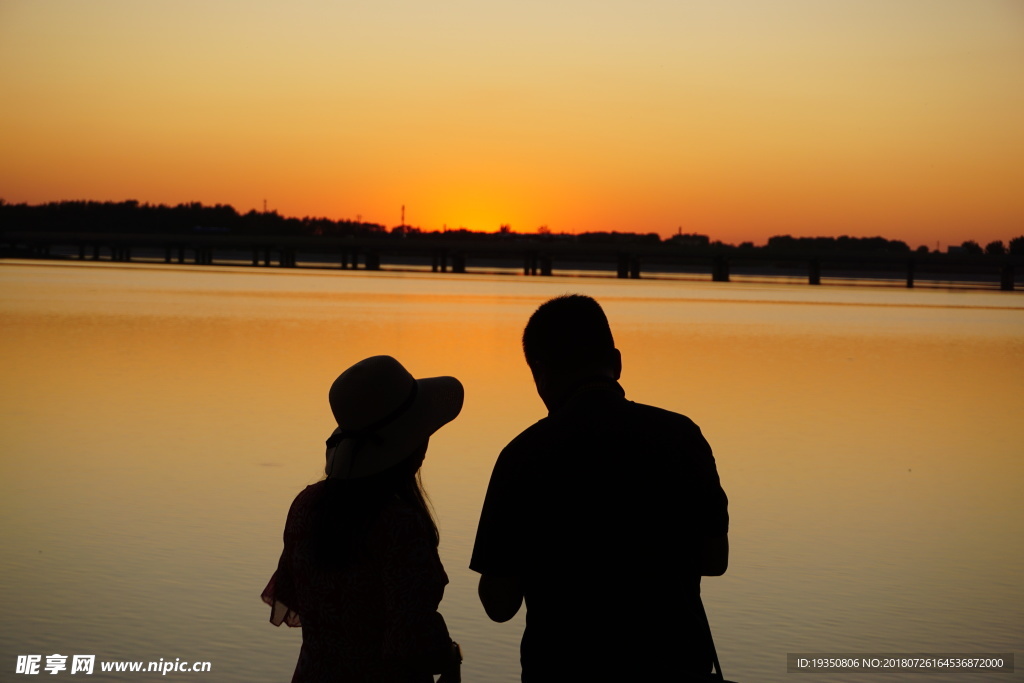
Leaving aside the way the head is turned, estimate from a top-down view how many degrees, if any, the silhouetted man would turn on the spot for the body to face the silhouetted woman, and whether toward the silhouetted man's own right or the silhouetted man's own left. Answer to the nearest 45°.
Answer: approximately 90° to the silhouetted man's own left

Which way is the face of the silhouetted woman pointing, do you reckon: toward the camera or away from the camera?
away from the camera

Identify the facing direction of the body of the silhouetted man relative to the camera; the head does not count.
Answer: away from the camera
